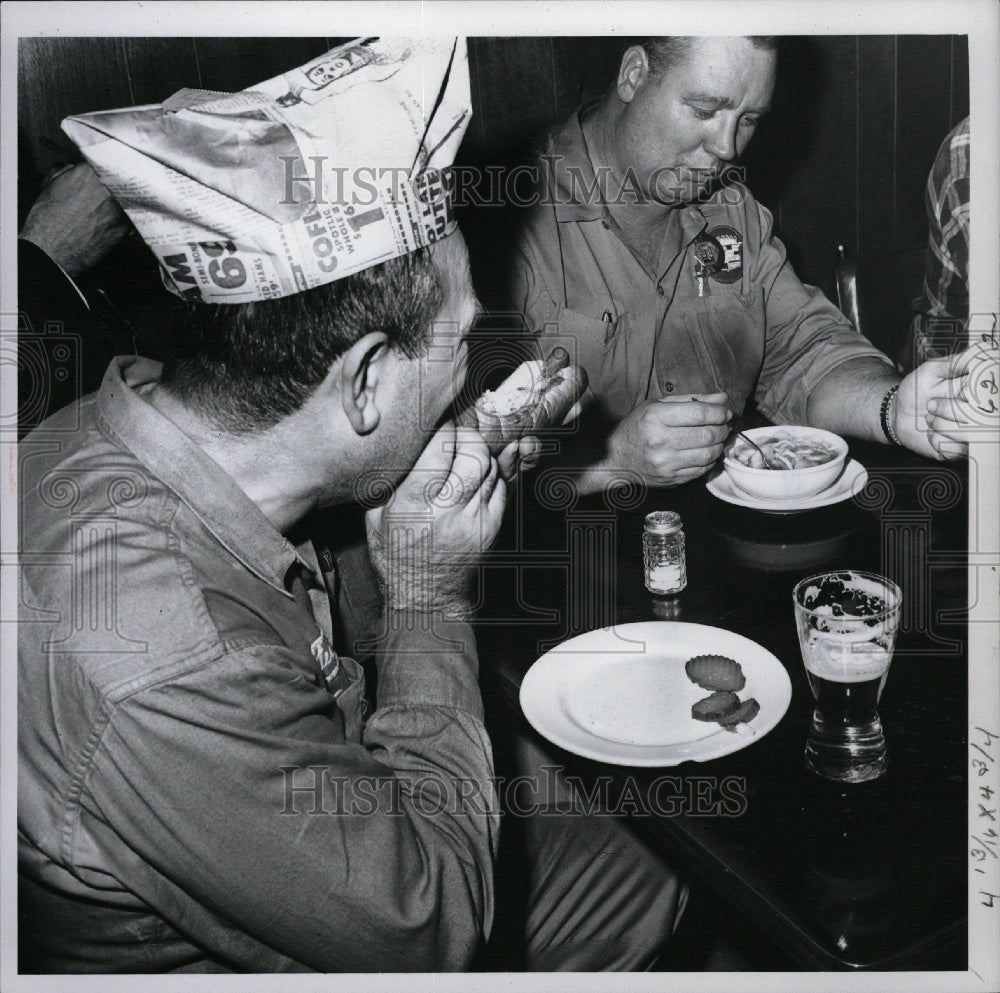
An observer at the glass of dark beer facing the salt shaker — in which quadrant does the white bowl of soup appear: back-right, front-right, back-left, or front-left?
front-right

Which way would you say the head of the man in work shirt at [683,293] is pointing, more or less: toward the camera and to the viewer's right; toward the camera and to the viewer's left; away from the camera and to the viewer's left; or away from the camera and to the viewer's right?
toward the camera and to the viewer's right

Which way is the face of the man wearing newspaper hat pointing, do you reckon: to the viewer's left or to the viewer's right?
to the viewer's right

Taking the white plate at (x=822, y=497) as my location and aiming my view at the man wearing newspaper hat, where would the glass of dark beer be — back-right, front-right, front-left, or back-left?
front-left

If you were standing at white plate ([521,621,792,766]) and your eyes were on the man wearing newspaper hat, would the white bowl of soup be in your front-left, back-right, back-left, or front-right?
back-right

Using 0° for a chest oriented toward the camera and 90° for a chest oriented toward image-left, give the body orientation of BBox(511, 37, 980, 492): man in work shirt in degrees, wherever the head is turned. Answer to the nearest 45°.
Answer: approximately 315°

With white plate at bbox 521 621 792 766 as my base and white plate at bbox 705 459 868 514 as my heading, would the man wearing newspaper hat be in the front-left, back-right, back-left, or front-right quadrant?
back-left

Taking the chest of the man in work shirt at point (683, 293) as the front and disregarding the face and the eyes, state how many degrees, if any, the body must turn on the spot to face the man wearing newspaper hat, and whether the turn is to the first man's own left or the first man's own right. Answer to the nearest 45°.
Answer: approximately 90° to the first man's own right
